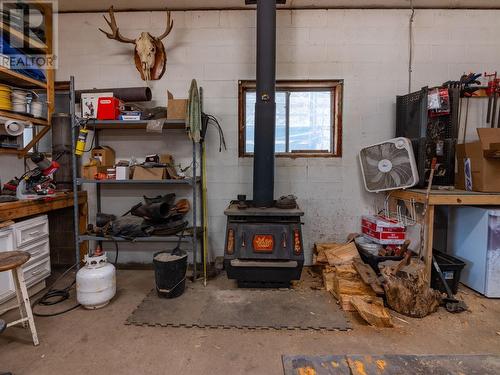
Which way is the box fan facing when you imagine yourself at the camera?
facing the viewer

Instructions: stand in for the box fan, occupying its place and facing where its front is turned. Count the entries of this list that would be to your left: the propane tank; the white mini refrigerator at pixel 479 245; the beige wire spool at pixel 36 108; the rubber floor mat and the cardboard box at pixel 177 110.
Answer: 1

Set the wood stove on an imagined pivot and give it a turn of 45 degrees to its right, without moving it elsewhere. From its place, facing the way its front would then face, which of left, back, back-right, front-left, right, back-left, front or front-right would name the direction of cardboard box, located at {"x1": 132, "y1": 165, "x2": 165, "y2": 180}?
front-right

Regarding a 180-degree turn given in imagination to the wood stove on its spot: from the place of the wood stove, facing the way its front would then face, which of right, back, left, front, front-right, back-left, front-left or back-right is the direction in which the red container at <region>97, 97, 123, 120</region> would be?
left

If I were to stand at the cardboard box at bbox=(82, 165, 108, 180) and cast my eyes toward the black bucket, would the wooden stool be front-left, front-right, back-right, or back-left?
front-right

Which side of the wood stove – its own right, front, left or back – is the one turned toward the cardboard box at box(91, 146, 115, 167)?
right

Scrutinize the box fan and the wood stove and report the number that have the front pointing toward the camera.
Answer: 2

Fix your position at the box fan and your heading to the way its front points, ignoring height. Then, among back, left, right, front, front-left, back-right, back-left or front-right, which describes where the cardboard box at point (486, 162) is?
left

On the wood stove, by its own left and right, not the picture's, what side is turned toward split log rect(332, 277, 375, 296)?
left

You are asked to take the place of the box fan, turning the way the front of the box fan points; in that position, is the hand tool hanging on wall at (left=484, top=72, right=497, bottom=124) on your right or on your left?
on your left

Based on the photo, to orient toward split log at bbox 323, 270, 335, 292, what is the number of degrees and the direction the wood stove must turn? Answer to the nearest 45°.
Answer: approximately 90° to its left

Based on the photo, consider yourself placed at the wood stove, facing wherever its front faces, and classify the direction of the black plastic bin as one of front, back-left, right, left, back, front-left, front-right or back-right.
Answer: left

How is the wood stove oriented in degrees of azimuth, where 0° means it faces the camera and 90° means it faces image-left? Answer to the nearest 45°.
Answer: approximately 0°

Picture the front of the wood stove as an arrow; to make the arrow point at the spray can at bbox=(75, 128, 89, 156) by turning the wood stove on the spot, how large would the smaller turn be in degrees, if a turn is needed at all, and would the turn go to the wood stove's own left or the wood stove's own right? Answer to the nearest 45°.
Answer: approximately 90° to the wood stove's own right

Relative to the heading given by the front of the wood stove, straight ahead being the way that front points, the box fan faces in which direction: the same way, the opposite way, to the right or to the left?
the same way
